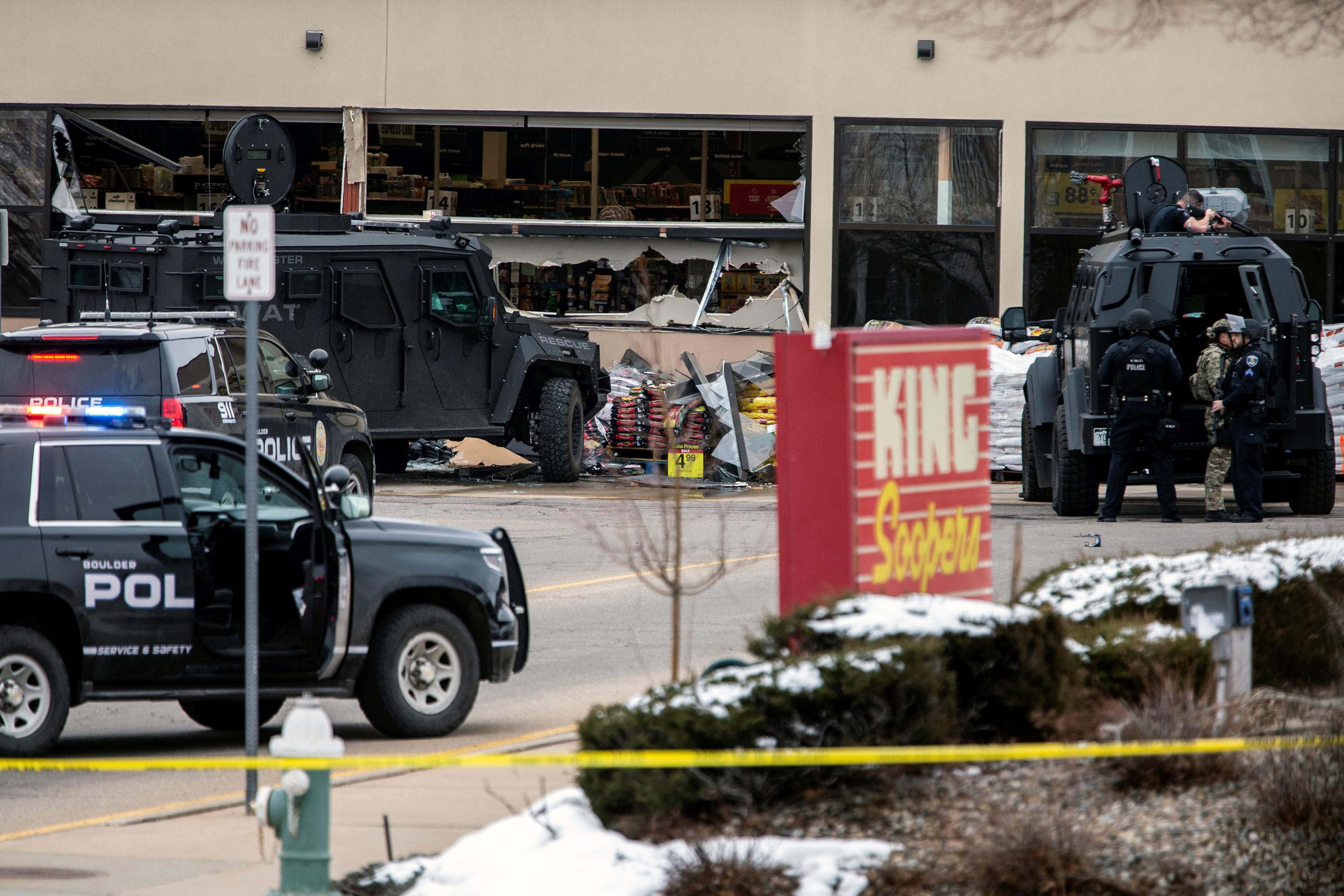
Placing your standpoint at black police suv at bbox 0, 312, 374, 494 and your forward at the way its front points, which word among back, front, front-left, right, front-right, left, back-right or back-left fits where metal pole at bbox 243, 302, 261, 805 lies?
back-right

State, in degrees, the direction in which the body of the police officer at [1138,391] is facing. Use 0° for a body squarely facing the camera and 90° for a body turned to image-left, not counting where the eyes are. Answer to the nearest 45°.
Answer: approximately 180°

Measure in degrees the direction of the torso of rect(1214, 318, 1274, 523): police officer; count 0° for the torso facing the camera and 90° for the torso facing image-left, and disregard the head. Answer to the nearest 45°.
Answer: approximately 90°

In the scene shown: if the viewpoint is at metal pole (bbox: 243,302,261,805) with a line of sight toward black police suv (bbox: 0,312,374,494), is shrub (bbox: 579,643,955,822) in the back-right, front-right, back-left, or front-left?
back-right

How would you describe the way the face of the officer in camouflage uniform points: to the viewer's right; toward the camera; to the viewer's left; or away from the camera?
to the viewer's right

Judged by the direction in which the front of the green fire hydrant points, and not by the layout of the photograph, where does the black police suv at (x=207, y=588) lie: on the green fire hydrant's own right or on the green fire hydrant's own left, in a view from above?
on the green fire hydrant's own right

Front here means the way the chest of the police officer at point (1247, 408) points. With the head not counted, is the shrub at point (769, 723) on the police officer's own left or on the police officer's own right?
on the police officer's own left

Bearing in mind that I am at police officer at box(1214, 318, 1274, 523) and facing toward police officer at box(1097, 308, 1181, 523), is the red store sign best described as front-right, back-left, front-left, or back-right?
front-left

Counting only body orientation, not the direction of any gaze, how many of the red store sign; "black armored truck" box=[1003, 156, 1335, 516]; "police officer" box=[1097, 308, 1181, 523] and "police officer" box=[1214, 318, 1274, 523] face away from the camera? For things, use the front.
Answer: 2

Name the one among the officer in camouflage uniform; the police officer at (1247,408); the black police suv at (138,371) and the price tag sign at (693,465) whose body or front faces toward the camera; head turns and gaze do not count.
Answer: the price tag sign

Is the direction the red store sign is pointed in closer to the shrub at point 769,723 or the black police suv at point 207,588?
the shrub

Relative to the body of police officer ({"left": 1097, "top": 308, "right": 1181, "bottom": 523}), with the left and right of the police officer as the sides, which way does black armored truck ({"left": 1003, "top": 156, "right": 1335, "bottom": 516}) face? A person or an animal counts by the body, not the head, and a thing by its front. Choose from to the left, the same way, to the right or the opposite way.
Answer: the same way

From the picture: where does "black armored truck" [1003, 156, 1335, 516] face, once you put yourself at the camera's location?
facing away from the viewer
